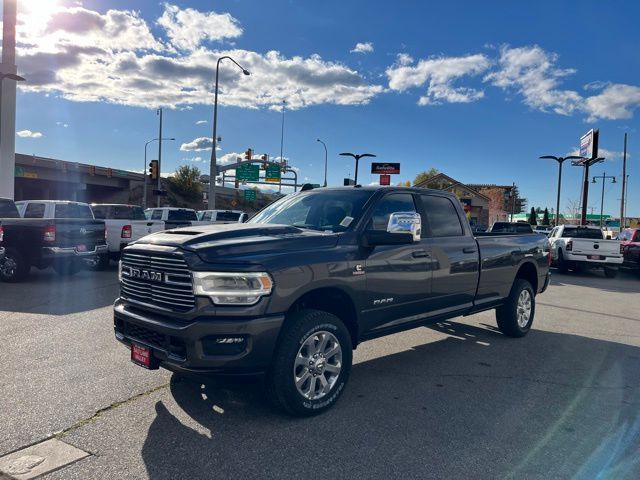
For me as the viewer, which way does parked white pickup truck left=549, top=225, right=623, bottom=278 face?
facing away from the viewer and to the left of the viewer

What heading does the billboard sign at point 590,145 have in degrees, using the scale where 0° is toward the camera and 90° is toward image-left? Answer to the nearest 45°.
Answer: approximately 45°

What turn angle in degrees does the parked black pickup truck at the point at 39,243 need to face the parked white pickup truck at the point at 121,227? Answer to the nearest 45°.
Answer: approximately 90° to its right

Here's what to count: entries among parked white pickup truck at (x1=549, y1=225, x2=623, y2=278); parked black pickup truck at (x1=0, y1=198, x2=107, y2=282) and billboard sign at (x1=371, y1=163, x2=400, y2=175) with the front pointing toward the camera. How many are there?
1

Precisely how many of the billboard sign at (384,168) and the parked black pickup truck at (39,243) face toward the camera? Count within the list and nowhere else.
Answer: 1

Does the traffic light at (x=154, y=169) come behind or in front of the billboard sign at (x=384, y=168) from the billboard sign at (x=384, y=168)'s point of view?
in front

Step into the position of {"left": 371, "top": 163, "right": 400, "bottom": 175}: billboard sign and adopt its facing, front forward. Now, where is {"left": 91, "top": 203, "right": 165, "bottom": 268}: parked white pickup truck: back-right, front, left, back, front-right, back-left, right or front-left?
front

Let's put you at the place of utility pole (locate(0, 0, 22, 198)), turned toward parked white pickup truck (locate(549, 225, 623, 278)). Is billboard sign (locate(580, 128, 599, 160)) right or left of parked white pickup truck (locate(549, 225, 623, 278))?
left

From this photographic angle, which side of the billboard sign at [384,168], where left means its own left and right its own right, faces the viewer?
front

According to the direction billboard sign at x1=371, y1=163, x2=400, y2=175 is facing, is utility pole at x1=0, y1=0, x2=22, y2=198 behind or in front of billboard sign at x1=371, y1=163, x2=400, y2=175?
in front

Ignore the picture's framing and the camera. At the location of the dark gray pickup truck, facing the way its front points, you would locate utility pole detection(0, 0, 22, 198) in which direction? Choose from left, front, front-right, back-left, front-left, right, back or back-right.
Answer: right

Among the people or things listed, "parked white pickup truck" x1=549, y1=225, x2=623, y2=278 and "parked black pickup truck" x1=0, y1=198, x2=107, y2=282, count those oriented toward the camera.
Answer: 0

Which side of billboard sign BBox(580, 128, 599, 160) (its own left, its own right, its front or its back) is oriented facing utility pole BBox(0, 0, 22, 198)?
front

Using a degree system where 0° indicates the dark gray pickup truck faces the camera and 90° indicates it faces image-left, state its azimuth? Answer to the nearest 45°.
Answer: approximately 45°

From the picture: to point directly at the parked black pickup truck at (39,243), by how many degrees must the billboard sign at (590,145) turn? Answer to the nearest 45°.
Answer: approximately 45° to its left

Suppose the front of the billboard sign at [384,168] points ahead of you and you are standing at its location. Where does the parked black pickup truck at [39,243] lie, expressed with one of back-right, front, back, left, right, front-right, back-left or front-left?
front
